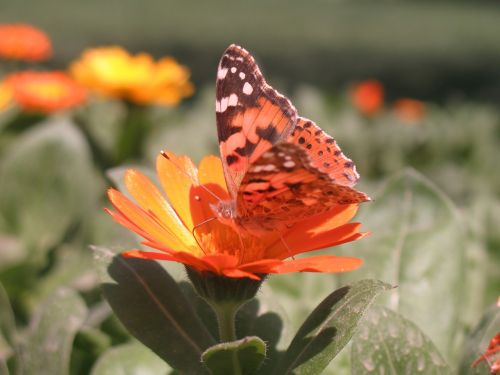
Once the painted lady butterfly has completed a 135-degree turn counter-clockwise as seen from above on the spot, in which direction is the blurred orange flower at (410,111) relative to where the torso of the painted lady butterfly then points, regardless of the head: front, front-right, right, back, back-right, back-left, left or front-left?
back-left

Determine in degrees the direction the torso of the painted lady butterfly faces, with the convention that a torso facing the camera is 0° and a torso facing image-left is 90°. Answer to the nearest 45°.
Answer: approximately 90°

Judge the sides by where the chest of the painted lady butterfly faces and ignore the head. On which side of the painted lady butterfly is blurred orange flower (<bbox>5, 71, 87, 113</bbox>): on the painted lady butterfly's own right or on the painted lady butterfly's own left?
on the painted lady butterfly's own right

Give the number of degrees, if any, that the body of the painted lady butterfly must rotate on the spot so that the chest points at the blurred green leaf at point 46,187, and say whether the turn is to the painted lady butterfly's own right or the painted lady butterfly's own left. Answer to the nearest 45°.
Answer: approximately 45° to the painted lady butterfly's own right
